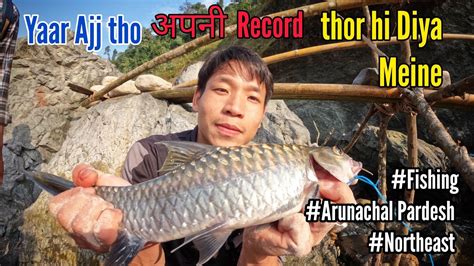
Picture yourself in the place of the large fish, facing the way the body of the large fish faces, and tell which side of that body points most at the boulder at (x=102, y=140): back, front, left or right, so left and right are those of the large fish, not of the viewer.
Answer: left

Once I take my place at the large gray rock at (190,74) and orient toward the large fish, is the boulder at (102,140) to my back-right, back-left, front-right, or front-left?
front-right

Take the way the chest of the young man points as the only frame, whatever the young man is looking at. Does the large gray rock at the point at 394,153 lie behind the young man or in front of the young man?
behind

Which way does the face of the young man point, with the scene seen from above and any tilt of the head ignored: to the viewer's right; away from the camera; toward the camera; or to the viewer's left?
toward the camera

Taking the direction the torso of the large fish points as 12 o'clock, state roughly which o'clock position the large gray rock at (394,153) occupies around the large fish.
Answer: The large gray rock is roughly at 10 o'clock from the large fish.

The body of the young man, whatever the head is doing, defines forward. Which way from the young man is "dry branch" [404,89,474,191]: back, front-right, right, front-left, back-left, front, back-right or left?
left

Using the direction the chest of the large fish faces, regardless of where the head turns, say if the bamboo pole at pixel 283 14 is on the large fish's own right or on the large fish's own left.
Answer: on the large fish's own left

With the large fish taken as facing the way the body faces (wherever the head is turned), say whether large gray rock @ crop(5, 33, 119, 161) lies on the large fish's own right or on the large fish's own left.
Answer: on the large fish's own left

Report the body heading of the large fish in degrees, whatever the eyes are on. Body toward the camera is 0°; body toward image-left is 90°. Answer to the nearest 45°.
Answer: approximately 270°

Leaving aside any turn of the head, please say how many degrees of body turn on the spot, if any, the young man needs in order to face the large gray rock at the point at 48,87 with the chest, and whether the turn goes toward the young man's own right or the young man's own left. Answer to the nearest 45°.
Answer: approximately 135° to the young man's own right

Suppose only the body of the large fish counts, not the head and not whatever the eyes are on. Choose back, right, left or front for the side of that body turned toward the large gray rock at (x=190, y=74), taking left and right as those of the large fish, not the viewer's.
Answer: left

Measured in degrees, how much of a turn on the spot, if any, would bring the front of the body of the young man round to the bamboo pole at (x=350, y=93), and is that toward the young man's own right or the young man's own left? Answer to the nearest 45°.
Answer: approximately 135° to the young man's own left

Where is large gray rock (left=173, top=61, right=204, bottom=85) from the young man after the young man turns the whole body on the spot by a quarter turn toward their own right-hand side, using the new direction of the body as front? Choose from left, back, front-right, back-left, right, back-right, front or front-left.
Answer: right

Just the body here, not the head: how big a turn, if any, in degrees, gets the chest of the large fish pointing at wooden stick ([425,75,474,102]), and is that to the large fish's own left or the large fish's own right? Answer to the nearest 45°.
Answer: approximately 45° to the large fish's own left

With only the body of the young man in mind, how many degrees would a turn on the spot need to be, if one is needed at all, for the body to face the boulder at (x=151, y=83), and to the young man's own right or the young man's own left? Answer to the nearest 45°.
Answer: approximately 180°

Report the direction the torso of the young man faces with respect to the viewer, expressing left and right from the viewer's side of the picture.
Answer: facing the viewer

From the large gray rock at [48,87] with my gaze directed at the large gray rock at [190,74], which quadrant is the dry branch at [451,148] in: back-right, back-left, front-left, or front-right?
front-right

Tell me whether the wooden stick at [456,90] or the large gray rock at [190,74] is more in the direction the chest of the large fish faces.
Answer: the wooden stick
